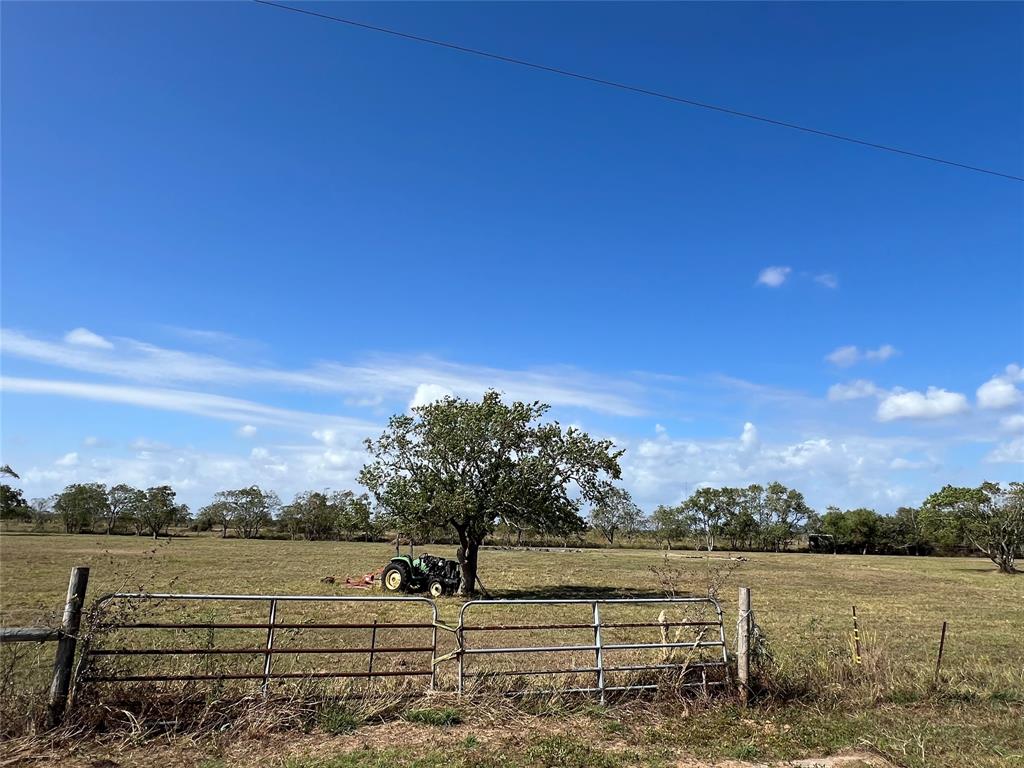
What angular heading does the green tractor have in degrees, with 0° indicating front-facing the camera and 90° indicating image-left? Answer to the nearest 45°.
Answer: approximately 315°

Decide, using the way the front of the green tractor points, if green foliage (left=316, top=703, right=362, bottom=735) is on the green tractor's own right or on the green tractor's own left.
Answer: on the green tractor's own right

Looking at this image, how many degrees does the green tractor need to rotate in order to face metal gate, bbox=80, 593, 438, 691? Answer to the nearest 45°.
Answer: approximately 45° to its right

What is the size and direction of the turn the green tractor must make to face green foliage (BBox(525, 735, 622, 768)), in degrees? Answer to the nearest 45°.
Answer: approximately 45° to its right
